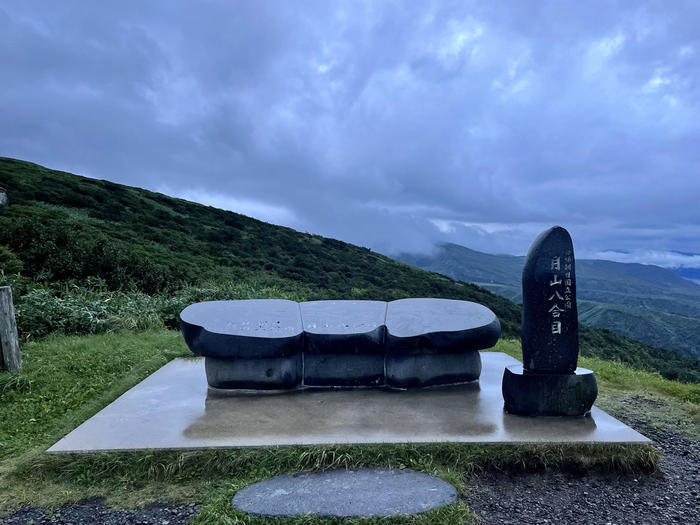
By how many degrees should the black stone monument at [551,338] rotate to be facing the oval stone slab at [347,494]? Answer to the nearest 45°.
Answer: approximately 45° to its right

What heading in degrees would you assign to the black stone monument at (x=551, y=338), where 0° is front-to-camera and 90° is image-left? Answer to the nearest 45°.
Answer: approximately 0°

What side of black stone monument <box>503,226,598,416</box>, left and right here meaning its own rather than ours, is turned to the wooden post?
right

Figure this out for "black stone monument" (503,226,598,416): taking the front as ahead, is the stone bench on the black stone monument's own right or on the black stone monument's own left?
on the black stone monument's own right

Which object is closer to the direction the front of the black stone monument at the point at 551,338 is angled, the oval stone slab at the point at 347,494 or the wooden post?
the oval stone slab

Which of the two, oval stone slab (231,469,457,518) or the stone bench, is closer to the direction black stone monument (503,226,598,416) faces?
the oval stone slab
